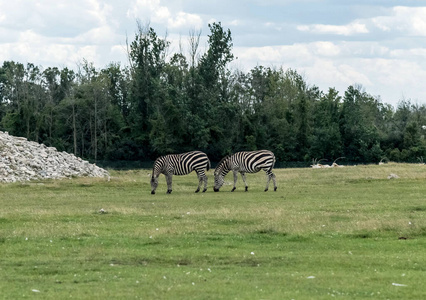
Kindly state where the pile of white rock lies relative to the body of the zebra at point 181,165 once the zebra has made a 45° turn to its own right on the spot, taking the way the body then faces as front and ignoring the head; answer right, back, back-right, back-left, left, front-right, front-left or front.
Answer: front

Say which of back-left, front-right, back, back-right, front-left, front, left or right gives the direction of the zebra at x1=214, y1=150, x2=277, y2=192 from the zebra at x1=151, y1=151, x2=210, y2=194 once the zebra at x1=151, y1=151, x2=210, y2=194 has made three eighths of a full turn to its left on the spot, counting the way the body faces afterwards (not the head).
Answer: front-left

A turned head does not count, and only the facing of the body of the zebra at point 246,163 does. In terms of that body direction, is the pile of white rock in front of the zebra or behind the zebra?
in front

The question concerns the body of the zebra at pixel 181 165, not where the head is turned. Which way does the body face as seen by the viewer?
to the viewer's left

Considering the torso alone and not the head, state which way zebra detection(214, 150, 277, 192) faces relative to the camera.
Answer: to the viewer's left
